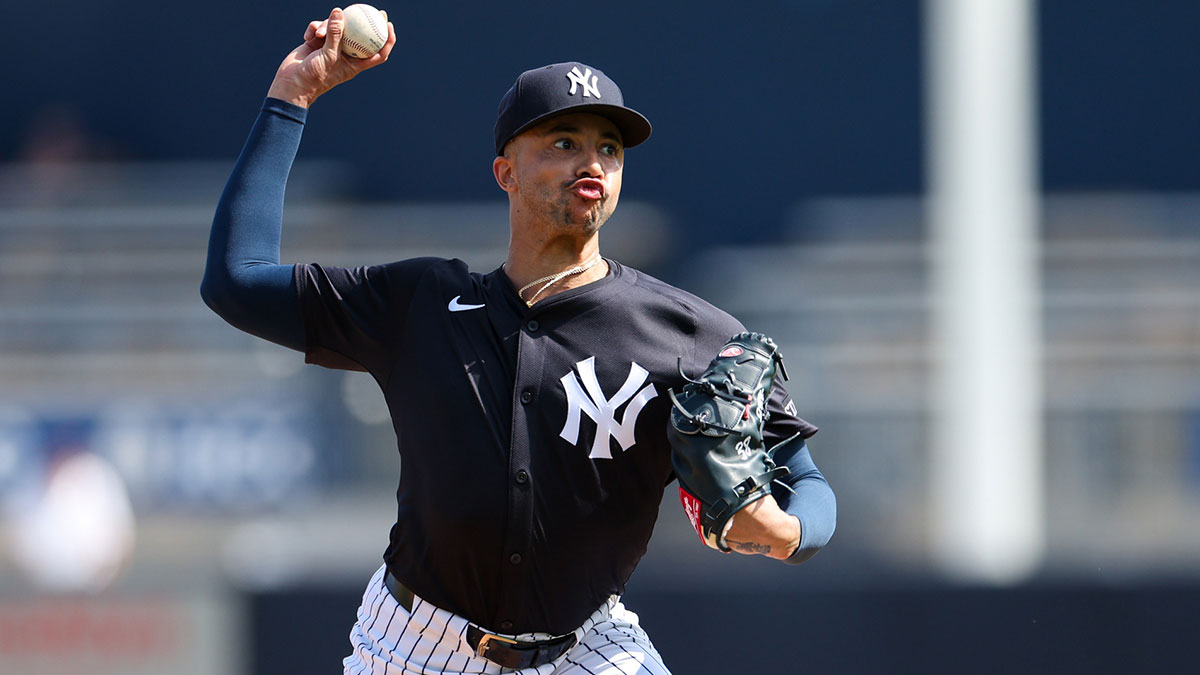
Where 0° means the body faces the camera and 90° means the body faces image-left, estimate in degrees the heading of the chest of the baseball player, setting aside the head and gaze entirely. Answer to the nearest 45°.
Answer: approximately 0°

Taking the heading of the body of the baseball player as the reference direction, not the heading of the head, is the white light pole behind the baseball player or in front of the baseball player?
behind
